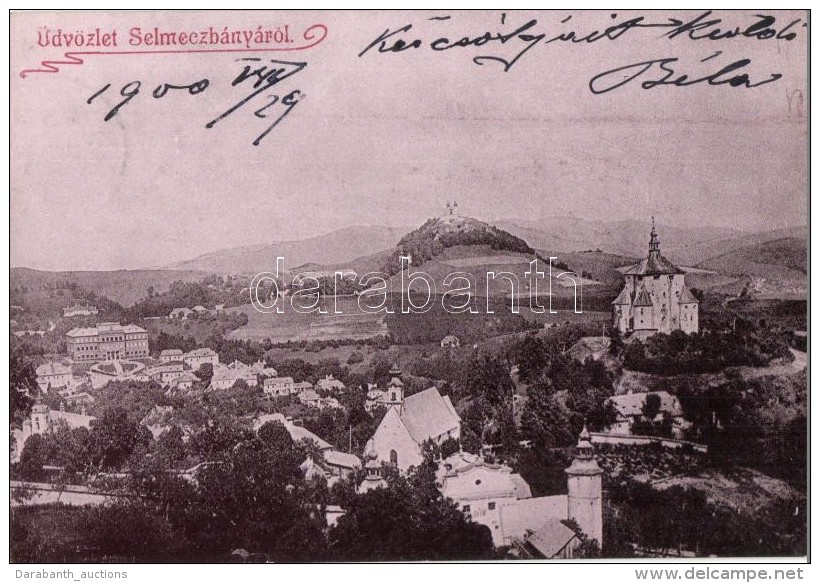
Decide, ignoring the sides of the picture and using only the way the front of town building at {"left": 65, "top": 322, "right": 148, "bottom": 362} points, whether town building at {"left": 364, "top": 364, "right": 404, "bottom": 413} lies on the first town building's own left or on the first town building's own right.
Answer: on the first town building's own left

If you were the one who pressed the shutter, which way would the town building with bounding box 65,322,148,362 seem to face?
facing the viewer

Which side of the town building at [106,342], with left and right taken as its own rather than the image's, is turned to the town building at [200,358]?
left
